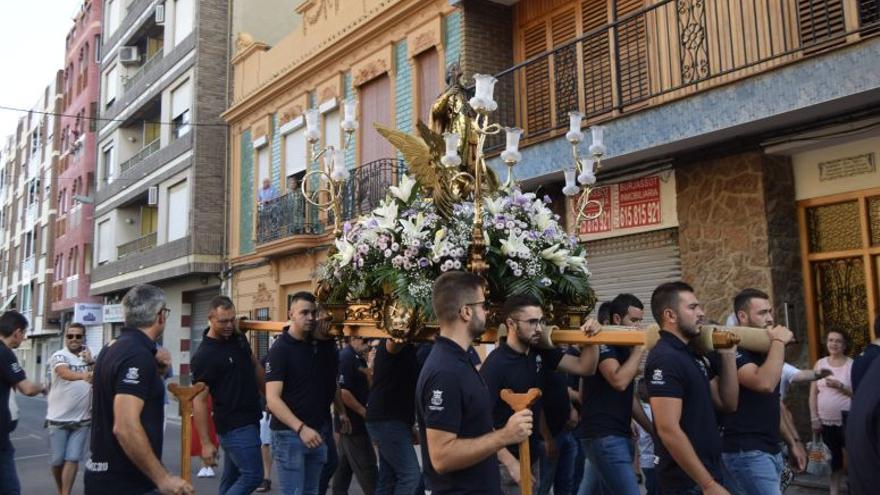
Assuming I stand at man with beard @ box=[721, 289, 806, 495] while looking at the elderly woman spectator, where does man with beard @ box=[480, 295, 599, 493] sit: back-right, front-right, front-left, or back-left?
back-left

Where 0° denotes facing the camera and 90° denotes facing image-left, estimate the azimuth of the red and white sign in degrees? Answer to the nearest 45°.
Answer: approximately 45°

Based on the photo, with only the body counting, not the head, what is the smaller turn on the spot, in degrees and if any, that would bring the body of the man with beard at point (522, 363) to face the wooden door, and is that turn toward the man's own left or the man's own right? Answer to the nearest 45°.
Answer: approximately 90° to the man's own left

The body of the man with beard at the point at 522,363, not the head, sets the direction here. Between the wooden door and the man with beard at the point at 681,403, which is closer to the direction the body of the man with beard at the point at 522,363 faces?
the man with beard

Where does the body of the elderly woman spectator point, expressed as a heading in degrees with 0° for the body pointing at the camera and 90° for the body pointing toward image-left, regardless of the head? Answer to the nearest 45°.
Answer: approximately 45°

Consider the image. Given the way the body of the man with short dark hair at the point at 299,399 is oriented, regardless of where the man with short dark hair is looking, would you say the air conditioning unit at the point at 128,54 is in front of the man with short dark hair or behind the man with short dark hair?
behind

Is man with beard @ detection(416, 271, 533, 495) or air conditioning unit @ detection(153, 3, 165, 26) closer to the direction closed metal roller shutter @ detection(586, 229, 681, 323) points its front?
the man with beard

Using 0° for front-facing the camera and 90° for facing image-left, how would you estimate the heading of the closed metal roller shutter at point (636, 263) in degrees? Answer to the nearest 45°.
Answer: approximately 45°
